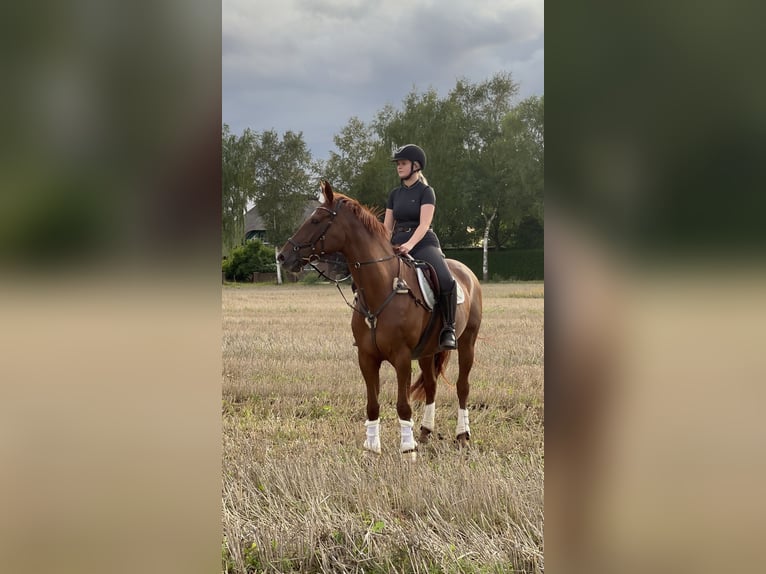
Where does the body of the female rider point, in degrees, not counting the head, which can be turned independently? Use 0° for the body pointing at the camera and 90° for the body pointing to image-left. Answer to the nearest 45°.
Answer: approximately 45°

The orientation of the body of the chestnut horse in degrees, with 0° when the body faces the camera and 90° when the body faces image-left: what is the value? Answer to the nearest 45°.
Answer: approximately 45°

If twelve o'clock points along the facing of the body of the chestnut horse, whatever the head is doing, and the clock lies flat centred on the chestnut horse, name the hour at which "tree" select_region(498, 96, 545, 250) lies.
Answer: The tree is roughly at 5 o'clock from the chestnut horse.

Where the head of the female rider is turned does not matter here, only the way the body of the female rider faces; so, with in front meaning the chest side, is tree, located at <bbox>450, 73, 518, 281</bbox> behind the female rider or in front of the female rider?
behind

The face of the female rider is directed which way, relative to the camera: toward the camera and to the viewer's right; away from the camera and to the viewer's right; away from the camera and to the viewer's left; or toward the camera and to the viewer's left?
toward the camera and to the viewer's left

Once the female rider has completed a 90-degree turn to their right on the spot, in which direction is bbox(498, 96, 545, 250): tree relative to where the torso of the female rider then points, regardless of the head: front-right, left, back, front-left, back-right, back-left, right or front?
front-right

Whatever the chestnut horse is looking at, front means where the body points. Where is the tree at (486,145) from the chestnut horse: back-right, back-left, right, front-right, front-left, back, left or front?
back-right
